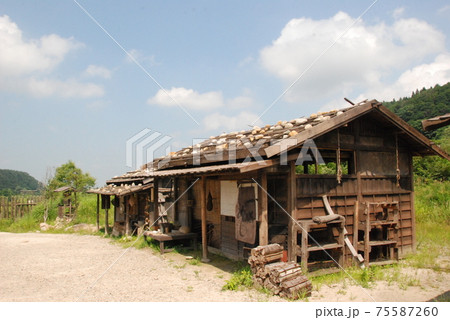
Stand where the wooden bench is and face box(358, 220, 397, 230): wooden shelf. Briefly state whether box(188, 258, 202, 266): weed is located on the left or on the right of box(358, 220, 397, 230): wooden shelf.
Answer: right

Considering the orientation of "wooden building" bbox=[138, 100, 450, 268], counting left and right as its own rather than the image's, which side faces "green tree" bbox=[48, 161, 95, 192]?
right

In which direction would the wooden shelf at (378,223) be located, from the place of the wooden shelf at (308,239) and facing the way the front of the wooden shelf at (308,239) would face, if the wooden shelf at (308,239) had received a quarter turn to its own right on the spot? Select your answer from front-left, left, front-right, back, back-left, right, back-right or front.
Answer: back-right

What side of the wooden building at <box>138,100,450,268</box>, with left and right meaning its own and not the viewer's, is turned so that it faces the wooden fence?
right

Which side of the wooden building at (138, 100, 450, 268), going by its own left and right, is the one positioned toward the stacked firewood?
front

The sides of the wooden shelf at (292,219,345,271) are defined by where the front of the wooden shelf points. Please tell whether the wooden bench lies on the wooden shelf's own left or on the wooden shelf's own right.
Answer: on the wooden shelf's own right

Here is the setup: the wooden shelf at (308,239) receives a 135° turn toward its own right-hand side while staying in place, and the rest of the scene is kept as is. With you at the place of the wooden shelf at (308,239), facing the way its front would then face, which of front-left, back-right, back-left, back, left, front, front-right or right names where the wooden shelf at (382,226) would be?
right

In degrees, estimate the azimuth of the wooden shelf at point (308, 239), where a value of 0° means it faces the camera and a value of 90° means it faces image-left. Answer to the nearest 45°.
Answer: approximately 0°
